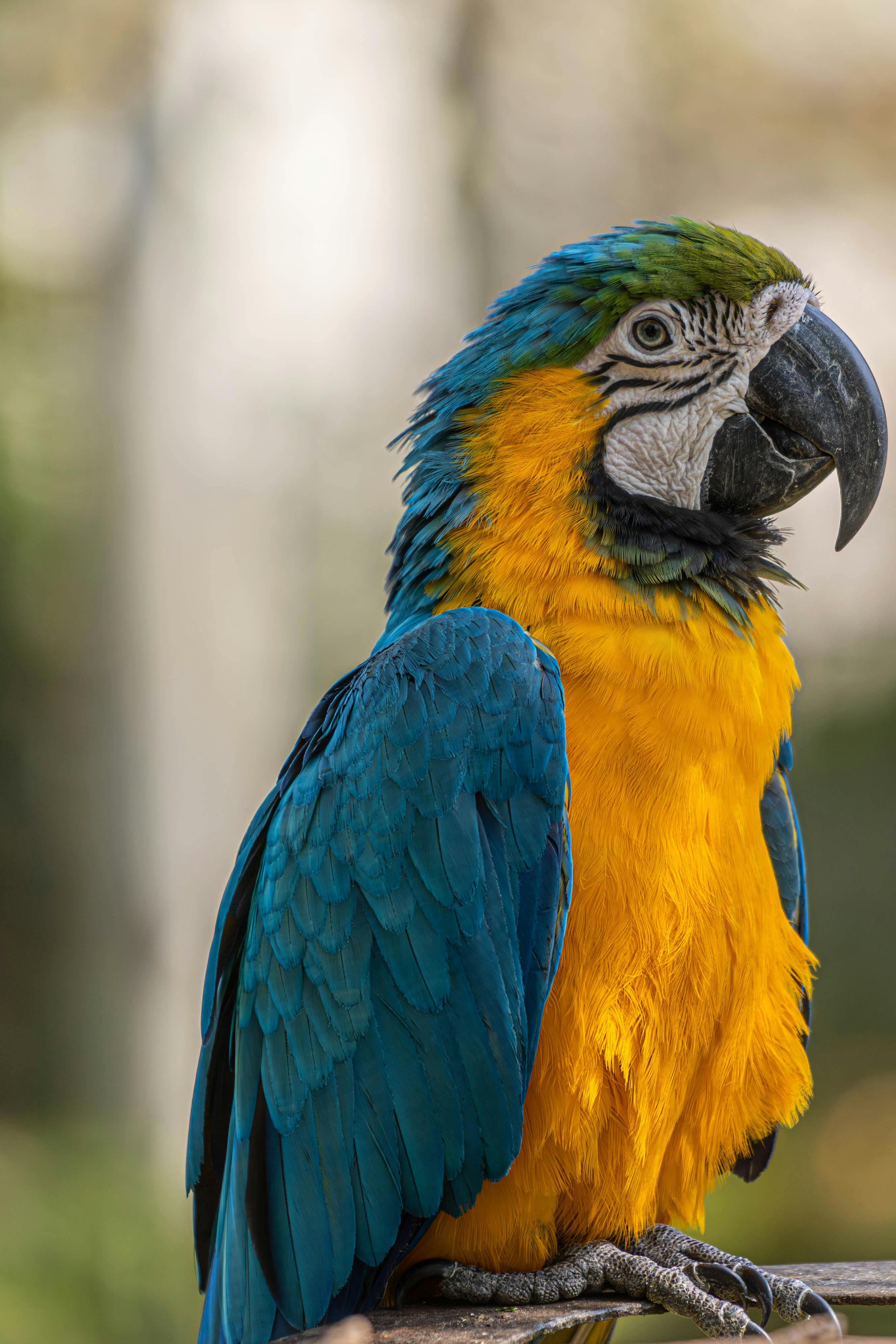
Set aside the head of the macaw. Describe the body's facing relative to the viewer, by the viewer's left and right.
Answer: facing the viewer and to the right of the viewer

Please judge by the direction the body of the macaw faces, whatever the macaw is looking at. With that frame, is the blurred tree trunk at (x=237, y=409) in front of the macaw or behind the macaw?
behind
